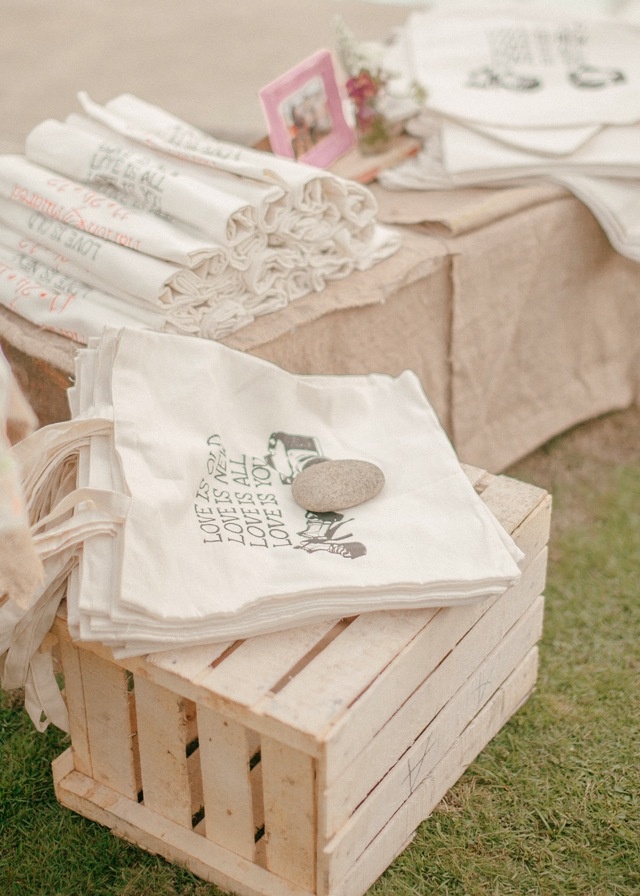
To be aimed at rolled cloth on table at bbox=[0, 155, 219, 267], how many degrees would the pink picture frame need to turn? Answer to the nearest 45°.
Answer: approximately 90° to its right

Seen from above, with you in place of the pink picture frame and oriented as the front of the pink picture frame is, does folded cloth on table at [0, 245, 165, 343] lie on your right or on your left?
on your right
